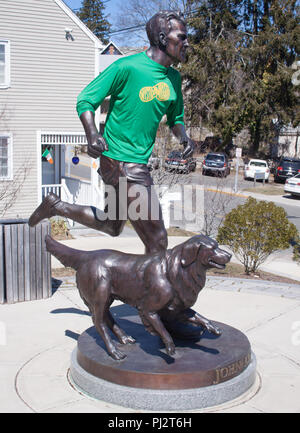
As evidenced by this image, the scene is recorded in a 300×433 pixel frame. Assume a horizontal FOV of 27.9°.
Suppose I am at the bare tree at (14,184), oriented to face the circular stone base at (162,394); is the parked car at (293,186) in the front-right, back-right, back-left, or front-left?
back-left

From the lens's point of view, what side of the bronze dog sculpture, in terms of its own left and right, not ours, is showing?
right

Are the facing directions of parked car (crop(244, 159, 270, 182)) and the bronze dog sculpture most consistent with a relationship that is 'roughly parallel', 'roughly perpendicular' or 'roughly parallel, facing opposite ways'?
roughly perpendicular

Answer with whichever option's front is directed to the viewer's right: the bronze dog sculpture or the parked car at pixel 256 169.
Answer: the bronze dog sculpture

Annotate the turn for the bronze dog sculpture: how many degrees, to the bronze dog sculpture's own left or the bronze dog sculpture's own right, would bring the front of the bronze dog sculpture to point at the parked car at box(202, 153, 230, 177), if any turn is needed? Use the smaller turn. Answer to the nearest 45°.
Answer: approximately 90° to the bronze dog sculpture's own left

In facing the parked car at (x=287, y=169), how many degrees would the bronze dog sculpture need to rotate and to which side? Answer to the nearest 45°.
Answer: approximately 90° to its left

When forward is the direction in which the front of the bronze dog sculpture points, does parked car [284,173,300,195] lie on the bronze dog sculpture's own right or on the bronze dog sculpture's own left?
on the bronze dog sculpture's own left

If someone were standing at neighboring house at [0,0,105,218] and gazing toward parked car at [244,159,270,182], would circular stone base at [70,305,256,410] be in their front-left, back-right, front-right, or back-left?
back-right
